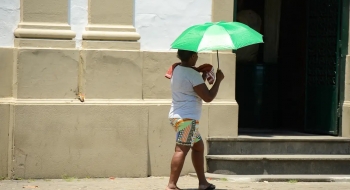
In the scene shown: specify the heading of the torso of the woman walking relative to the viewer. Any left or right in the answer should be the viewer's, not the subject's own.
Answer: facing away from the viewer and to the right of the viewer

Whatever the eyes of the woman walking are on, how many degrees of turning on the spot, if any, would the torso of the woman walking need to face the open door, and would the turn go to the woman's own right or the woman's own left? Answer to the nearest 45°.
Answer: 0° — they already face it
